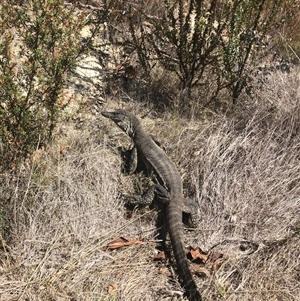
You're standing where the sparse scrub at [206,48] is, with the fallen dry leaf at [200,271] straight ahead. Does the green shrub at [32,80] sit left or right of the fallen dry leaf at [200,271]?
right

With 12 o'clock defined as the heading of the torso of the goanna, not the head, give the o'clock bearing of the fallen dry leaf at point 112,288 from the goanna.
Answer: The fallen dry leaf is roughly at 8 o'clock from the goanna.

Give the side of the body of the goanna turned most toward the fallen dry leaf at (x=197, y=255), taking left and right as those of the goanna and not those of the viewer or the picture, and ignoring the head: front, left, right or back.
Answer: back

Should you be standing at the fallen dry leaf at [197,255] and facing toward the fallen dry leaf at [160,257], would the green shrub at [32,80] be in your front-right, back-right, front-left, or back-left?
front-right

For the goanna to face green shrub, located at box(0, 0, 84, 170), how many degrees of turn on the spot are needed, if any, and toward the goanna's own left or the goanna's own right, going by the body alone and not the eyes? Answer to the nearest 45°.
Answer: approximately 45° to the goanna's own left

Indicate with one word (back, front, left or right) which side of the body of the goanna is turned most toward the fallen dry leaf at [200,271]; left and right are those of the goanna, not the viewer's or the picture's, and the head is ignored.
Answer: back

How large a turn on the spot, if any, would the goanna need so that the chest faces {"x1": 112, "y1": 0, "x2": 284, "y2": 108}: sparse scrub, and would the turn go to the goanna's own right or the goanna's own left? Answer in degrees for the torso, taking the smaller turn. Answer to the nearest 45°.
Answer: approximately 45° to the goanna's own right

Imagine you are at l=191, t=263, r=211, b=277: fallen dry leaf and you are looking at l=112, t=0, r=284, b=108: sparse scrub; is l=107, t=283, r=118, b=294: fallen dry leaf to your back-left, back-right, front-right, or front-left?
back-left

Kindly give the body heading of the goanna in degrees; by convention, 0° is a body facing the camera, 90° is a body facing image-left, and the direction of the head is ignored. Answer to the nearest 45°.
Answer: approximately 135°
